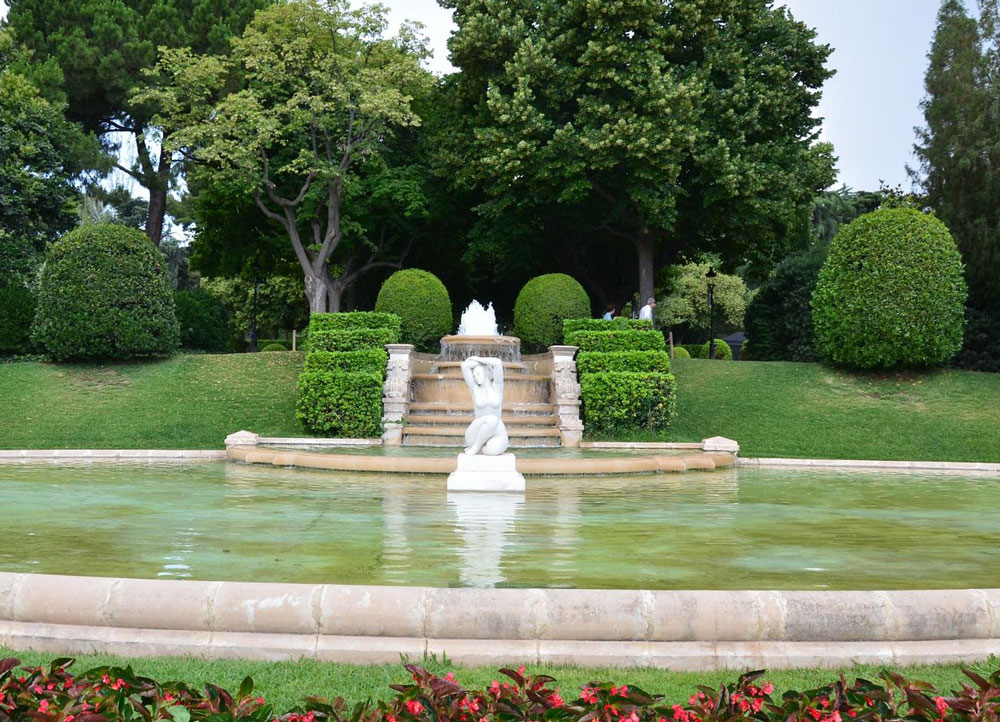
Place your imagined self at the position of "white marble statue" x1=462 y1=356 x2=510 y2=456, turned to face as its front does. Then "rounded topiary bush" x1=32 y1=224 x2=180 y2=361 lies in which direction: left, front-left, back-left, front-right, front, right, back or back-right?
right

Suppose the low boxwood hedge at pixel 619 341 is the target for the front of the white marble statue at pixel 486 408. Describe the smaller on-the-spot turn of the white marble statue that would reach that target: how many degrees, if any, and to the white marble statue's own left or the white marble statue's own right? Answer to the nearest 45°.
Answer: approximately 135° to the white marble statue's own right

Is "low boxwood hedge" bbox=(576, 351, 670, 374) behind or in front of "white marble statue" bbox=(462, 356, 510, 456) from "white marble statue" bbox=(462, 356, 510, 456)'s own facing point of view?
behind

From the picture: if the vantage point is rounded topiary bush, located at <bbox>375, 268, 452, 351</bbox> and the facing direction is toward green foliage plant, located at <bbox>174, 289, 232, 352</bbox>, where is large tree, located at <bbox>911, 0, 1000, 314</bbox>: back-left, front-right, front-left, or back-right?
back-right

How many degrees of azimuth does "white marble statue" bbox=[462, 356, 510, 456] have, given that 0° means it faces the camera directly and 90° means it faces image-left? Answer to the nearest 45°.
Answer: approximately 45°

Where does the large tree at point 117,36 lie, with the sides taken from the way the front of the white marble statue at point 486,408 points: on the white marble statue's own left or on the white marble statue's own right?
on the white marble statue's own right

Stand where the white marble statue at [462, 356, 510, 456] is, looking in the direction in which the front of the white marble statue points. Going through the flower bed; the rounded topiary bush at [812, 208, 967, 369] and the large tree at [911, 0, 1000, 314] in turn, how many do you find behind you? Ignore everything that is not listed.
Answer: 2

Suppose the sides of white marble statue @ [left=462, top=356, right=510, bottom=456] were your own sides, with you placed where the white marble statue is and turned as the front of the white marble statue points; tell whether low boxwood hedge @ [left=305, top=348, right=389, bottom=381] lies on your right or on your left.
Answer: on your right

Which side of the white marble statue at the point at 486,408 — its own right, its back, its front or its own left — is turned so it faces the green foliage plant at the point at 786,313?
back

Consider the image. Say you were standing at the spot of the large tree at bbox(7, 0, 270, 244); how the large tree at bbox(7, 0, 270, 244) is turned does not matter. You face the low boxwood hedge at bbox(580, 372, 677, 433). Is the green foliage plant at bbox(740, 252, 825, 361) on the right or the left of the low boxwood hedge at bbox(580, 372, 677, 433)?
left

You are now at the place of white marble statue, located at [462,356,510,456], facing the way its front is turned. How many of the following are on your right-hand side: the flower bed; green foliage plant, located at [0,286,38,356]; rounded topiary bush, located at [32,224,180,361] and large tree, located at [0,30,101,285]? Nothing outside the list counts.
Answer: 3

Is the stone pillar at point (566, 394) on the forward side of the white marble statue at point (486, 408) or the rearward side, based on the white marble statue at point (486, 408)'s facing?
on the rearward side

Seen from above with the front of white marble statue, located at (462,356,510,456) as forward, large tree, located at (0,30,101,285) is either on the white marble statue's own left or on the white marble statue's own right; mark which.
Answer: on the white marble statue's own right

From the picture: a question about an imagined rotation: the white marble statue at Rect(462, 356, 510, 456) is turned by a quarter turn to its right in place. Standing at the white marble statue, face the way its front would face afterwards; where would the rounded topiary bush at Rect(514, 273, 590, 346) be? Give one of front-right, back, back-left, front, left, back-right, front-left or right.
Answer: front-right
